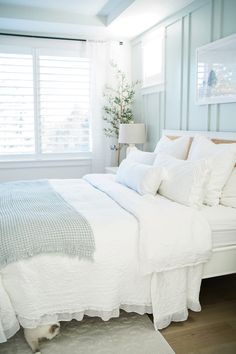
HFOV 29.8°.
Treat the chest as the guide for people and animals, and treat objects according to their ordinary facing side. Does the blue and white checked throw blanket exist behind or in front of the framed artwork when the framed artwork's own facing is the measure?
in front

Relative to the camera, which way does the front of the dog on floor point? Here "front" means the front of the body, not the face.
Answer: to the viewer's right

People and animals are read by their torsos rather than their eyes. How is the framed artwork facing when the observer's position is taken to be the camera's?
facing the viewer and to the left of the viewer

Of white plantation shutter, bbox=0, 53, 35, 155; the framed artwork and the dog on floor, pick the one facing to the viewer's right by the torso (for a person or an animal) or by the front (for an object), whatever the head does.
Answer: the dog on floor

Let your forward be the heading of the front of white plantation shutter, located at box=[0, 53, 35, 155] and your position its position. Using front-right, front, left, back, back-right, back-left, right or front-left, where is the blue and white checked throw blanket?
front

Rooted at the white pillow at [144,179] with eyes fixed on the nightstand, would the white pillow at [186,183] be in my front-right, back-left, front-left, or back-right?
back-right

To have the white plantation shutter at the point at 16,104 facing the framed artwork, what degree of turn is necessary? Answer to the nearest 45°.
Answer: approximately 45° to its left

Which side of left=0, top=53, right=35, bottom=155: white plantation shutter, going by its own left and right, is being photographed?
front

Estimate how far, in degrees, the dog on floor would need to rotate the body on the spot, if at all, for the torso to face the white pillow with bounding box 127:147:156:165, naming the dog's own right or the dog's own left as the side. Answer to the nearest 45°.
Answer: approximately 45° to the dog's own left

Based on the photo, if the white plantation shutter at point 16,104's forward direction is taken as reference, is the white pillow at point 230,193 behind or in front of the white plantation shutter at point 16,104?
in front

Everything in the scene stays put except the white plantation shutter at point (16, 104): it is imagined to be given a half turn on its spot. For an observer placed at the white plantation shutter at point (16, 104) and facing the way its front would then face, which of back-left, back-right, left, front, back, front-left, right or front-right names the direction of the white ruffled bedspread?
back

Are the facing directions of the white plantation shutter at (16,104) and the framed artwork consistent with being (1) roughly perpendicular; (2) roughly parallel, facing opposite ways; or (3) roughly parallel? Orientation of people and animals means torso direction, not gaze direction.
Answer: roughly perpendicular

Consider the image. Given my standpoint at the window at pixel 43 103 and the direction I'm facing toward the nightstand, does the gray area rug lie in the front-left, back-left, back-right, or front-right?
front-right
